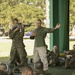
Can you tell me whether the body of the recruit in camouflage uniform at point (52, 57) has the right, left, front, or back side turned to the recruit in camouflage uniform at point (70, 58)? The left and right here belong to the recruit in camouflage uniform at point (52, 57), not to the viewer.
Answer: left

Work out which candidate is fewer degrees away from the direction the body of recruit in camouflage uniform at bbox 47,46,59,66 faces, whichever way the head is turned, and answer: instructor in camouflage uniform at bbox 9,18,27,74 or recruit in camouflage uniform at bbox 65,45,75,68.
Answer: the instructor in camouflage uniform

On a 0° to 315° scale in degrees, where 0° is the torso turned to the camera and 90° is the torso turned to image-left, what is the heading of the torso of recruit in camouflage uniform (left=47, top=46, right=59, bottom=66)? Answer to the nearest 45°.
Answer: approximately 45°

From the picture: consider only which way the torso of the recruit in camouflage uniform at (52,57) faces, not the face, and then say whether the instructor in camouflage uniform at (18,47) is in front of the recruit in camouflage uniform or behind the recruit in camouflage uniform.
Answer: in front
